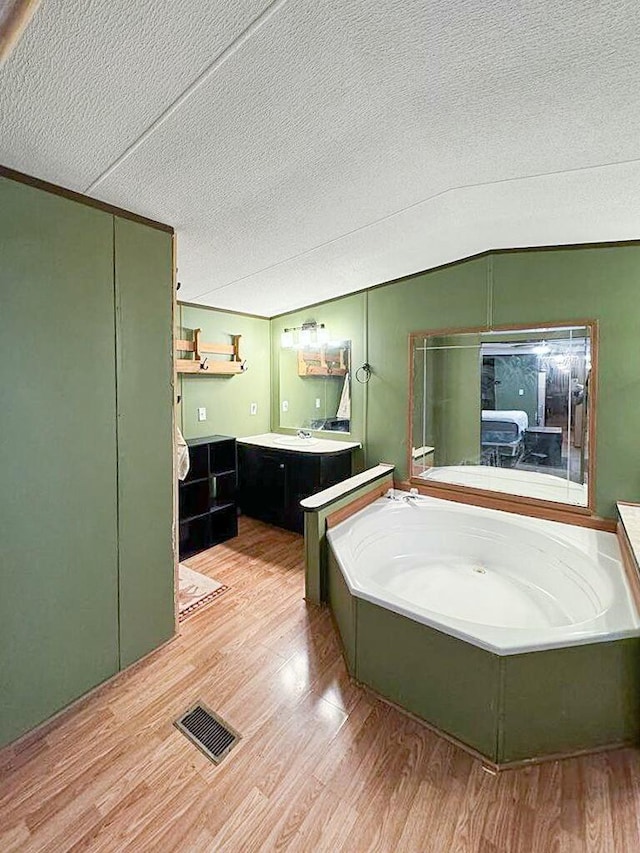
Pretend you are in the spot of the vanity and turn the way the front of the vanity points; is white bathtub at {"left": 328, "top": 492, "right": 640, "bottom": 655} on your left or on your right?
on your left

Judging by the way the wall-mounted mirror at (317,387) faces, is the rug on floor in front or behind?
in front

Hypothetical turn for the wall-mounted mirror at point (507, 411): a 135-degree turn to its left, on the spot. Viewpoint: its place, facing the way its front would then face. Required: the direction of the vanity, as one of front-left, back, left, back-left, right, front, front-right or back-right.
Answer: back

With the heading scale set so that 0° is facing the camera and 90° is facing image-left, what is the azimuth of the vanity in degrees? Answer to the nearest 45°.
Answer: approximately 45°

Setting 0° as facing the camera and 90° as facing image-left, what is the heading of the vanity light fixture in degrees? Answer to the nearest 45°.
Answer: approximately 45°

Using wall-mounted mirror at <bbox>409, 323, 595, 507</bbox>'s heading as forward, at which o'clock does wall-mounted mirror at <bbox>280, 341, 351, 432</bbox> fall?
wall-mounted mirror at <bbox>280, 341, 351, 432</bbox> is roughly at 2 o'clock from wall-mounted mirror at <bbox>409, 323, 595, 507</bbox>.

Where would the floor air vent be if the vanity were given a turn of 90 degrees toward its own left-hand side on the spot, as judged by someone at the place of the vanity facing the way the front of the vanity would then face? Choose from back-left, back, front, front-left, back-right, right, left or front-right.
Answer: front-right

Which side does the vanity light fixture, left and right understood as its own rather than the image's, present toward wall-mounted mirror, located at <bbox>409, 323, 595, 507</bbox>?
left

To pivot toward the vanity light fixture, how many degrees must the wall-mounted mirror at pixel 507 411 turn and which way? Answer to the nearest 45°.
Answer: approximately 45° to its right

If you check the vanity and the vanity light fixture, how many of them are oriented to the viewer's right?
0

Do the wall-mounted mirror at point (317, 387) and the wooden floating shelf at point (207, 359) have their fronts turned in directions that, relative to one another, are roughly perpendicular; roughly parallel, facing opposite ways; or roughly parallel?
roughly perpendicular

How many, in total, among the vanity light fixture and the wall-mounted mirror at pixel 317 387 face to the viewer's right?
0

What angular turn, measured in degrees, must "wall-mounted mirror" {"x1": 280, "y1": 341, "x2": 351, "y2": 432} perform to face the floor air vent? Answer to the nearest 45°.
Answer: approximately 45° to its left

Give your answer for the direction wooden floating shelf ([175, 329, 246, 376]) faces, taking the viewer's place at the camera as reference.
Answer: facing the viewer and to the right of the viewer

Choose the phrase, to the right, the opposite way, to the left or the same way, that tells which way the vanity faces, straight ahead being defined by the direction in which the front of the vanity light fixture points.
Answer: the same way
